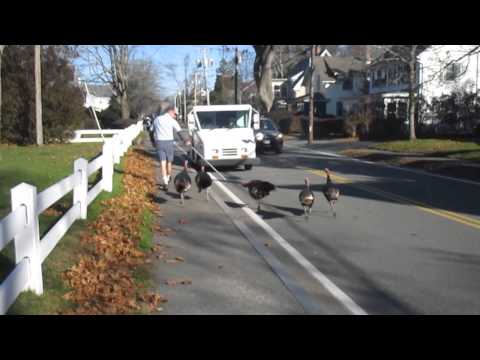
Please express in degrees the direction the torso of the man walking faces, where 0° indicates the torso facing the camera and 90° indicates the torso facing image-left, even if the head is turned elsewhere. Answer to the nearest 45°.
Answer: approximately 225°
